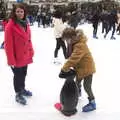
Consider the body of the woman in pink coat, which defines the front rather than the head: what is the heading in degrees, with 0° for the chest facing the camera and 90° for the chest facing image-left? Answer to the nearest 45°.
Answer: approximately 315°

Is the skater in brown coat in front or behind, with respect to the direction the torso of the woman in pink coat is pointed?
in front
